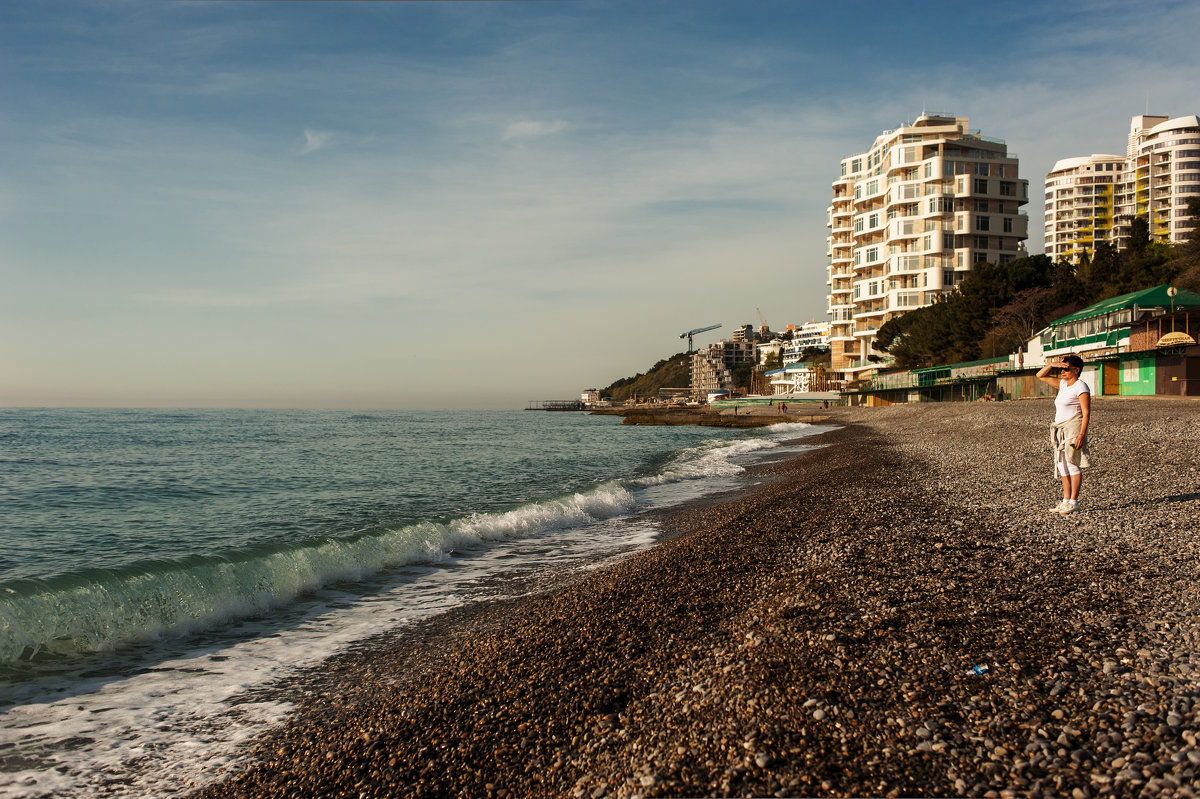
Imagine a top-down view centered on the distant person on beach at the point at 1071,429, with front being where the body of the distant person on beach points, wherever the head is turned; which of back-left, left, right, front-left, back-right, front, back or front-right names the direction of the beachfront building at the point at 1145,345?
back-right

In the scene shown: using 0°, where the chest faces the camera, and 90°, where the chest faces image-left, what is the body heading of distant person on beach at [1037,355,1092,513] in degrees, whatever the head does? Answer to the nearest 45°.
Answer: approximately 45°

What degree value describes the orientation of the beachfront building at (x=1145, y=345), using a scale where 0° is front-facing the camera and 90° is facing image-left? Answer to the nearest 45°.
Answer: approximately 45°

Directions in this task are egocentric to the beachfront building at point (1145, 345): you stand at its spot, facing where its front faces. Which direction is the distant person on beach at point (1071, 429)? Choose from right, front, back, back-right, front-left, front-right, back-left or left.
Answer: front-left
